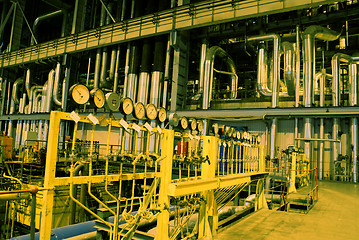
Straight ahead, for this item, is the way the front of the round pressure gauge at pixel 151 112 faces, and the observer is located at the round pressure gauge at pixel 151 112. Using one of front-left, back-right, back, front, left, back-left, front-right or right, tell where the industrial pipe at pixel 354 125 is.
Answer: left

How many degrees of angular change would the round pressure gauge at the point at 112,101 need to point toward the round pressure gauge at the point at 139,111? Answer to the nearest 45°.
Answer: approximately 90° to its left

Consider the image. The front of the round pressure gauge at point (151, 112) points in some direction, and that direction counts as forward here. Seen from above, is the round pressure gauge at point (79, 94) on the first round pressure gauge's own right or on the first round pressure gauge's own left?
on the first round pressure gauge's own right

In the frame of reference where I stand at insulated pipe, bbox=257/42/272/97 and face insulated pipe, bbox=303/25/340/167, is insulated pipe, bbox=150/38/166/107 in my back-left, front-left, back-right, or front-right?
back-right

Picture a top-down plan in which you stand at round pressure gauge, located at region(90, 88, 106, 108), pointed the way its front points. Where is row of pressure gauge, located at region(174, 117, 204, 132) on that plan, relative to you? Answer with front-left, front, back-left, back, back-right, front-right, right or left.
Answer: left

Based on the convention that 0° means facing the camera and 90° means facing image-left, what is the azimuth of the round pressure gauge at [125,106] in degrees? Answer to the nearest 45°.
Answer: approximately 315°

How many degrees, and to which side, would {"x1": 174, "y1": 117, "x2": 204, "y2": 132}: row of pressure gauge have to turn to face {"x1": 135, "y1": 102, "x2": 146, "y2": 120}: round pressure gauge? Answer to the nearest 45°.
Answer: approximately 90° to its right

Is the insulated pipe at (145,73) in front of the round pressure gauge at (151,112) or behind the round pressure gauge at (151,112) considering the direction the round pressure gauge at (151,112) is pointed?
behind
